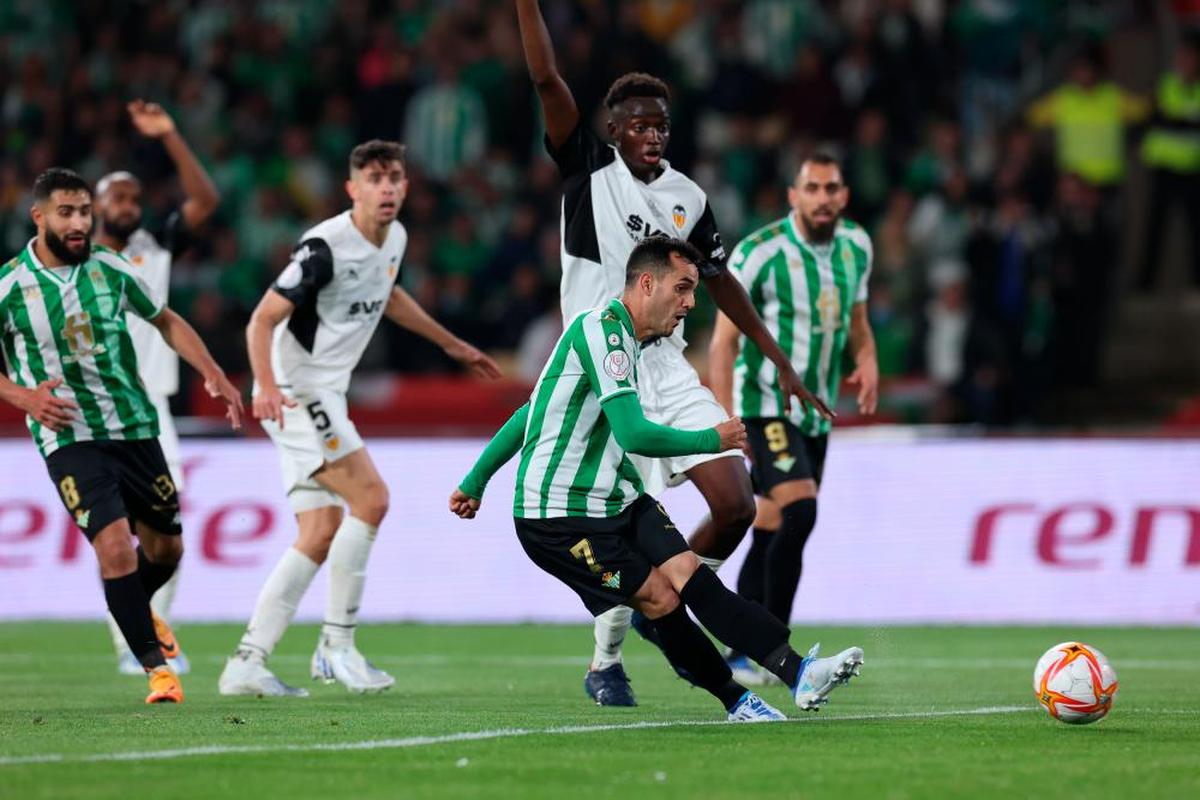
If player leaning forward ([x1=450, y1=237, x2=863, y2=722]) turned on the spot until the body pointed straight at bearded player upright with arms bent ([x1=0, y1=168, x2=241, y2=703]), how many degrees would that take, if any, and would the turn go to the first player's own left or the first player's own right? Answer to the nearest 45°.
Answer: approximately 135° to the first player's own left

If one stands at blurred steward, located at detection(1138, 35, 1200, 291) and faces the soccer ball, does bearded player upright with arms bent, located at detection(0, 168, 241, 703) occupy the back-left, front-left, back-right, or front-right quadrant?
front-right

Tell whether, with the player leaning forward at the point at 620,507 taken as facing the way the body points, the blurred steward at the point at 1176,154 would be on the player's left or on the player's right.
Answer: on the player's left

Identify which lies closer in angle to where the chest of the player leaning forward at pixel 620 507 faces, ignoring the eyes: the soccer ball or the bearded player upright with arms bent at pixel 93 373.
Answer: the soccer ball

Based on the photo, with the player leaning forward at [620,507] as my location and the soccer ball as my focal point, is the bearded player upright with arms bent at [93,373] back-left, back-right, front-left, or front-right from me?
back-left

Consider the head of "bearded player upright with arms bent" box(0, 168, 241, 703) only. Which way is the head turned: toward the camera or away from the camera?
toward the camera

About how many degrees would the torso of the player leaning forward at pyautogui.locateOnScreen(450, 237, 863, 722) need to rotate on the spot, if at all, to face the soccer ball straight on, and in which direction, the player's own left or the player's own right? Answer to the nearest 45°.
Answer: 0° — they already face it

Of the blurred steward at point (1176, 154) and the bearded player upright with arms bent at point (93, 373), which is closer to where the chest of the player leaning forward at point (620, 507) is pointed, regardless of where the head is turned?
the blurred steward

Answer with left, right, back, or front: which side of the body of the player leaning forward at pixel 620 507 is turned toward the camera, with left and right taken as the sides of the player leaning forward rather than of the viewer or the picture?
right
